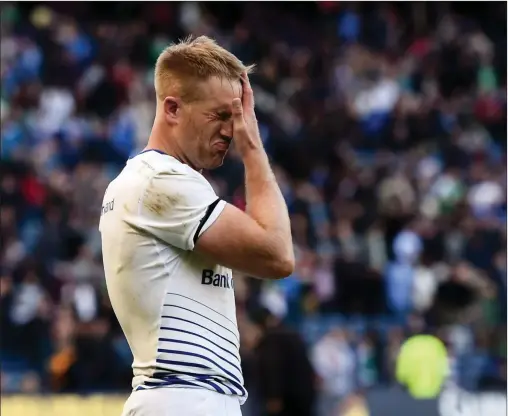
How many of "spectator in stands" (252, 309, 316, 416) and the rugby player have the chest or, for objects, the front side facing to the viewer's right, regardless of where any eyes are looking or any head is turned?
1

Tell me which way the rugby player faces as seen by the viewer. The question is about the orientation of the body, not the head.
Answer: to the viewer's right

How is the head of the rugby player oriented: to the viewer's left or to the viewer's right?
to the viewer's right

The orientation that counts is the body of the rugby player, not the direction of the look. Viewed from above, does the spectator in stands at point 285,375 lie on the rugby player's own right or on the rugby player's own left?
on the rugby player's own left
